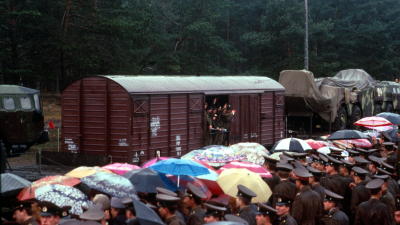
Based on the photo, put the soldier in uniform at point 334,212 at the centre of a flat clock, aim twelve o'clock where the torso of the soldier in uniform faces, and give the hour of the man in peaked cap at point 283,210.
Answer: The man in peaked cap is roughly at 12 o'clock from the soldier in uniform.

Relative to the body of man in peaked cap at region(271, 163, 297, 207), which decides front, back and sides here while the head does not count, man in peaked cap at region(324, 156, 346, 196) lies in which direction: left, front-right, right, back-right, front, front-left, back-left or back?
front-right

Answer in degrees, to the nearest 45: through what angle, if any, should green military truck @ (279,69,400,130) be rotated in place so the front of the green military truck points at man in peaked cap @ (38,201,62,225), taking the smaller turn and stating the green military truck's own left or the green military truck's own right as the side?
approximately 135° to the green military truck's own right

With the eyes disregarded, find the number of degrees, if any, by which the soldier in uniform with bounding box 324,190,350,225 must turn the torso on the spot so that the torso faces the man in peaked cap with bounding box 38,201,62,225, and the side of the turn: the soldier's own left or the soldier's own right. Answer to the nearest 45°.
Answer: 0° — they already face them

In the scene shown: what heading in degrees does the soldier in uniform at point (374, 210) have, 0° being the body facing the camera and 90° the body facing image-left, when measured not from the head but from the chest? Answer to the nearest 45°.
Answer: approximately 180°

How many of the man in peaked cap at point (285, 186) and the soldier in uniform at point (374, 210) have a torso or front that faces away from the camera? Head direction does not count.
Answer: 2

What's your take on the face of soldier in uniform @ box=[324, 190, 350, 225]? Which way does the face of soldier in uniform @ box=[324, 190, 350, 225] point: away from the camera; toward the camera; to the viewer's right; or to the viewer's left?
to the viewer's left

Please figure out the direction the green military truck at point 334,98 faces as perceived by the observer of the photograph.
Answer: facing away from the viewer and to the right of the viewer

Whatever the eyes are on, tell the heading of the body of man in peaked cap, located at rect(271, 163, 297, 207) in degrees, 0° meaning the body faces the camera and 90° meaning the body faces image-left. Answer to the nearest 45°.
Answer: approximately 180°
